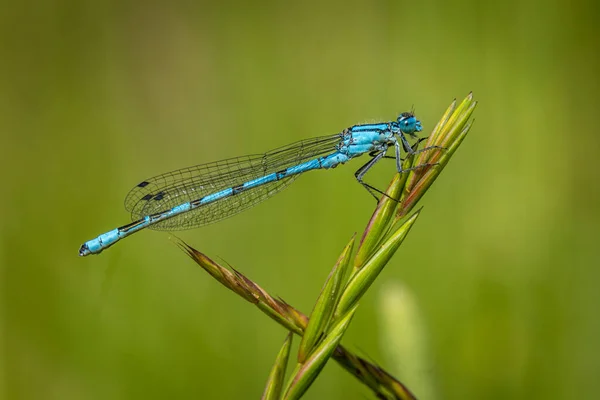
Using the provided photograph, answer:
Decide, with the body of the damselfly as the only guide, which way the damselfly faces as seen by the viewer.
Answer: to the viewer's right
